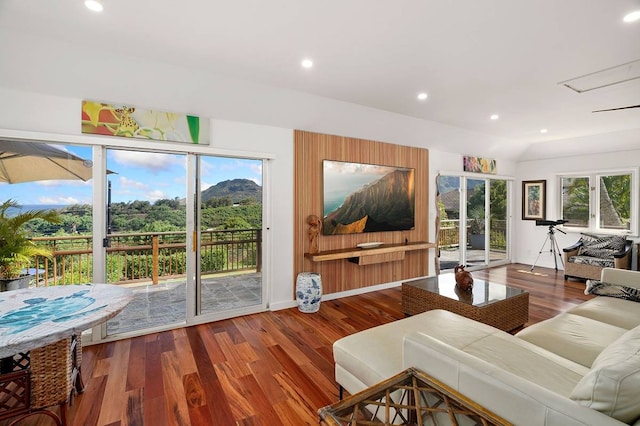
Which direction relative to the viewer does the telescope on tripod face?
to the viewer's left

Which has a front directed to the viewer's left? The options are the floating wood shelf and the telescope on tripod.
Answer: the telescope on tripod

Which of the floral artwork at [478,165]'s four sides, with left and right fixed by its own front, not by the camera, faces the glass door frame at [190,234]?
right

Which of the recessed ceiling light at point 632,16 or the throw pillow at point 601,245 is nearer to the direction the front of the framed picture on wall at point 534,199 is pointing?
the recessed ceiling light

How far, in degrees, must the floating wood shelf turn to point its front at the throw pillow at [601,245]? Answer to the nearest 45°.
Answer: approximately 45° to its left

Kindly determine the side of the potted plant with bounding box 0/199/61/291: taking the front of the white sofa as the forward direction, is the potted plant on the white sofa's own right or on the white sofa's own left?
on the white sofa's own left

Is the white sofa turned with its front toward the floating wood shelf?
yes

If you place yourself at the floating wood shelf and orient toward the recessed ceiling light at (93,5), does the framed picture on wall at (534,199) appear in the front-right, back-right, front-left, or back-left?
back-left
